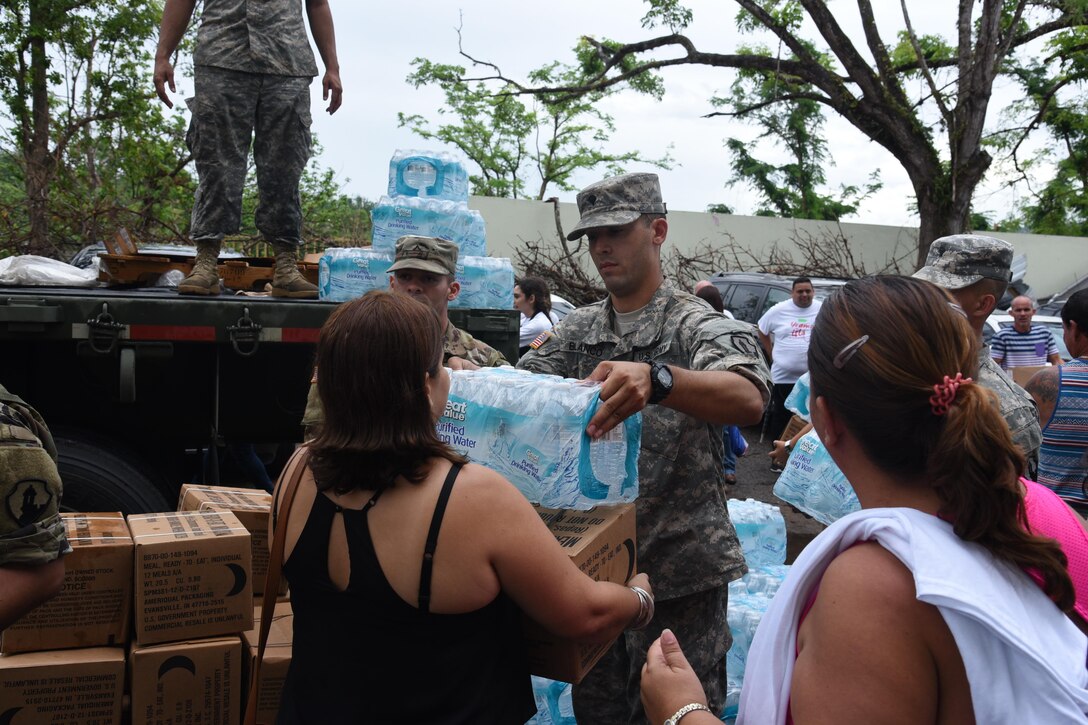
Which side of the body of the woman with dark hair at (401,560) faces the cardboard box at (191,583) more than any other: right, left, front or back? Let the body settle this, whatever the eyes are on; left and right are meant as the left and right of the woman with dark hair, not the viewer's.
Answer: left

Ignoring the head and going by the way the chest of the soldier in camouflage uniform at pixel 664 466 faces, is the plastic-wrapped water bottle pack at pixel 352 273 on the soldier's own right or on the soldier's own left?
on the soldier's own right

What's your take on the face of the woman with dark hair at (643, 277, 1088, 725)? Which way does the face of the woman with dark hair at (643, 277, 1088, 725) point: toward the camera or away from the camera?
away from the camera

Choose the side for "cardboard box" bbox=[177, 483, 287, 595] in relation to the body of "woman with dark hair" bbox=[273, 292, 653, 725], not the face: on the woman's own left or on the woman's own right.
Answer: on the woman's own left

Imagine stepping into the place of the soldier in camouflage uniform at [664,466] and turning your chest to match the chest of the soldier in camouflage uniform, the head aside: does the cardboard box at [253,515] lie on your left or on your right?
on your right

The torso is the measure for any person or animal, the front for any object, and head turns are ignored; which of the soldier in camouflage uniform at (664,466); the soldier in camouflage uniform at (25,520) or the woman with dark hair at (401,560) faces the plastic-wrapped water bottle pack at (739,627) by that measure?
the woman with dark hair

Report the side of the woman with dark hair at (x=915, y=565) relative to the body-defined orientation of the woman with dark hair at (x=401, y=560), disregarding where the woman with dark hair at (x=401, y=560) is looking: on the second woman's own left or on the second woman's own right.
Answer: on the second woman's own right

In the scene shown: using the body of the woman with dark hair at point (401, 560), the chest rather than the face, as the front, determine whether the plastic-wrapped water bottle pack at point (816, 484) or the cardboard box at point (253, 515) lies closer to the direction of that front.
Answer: the plastic-wrapped water bottle pack

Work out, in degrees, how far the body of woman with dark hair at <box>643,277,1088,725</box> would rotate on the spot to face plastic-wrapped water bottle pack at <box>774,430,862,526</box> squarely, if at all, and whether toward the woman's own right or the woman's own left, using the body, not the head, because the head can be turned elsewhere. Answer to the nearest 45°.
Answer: approximately 45° to the woman's own right

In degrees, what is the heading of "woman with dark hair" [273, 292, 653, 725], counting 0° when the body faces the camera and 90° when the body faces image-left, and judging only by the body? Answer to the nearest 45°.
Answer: approximately 225°
